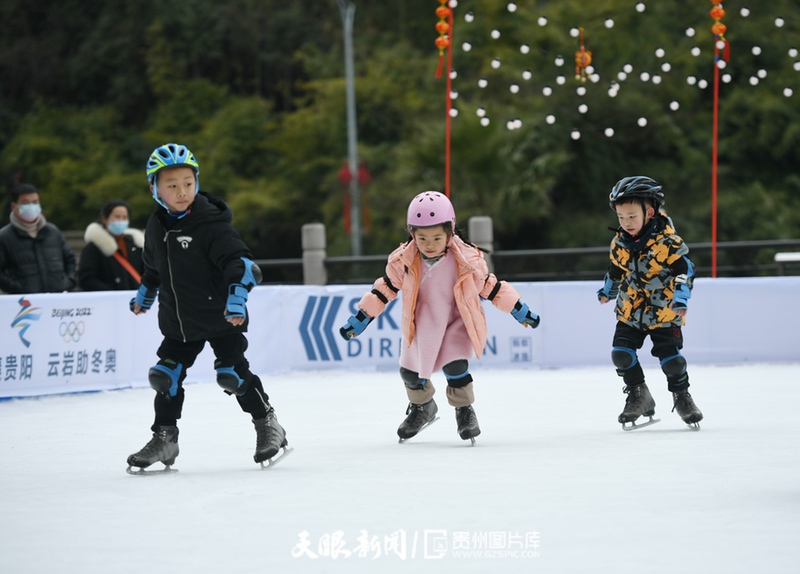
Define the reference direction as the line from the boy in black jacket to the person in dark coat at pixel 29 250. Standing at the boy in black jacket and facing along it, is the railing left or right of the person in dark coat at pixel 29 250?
right

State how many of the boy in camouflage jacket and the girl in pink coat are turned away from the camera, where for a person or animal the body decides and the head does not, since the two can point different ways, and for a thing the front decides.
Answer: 0

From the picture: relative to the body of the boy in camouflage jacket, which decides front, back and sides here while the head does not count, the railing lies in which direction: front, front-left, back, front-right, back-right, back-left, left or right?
back-right

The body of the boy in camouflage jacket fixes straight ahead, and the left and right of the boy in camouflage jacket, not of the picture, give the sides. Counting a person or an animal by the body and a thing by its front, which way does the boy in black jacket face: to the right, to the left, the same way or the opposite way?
the same way

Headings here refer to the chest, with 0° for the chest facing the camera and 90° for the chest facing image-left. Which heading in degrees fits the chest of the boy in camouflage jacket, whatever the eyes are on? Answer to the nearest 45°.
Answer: approximately 45°

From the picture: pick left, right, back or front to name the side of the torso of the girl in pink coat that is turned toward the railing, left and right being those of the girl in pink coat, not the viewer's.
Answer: back

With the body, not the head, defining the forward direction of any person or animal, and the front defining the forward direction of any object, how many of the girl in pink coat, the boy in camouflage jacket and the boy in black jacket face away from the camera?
0

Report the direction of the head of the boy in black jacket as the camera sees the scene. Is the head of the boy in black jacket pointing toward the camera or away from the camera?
toward the camera

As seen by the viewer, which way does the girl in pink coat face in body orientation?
toward the camera

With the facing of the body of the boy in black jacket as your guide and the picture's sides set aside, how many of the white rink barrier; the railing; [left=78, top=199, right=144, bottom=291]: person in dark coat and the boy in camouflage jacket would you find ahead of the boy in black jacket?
0

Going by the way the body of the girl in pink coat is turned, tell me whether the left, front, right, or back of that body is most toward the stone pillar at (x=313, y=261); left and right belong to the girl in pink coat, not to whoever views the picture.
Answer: back

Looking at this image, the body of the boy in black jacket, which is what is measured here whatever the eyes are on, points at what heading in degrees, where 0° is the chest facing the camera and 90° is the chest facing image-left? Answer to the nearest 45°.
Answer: approximately 45°

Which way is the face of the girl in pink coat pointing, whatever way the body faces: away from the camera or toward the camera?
toward the camera

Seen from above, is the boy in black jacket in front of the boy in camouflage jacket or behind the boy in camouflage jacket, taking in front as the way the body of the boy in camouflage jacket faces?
in front
